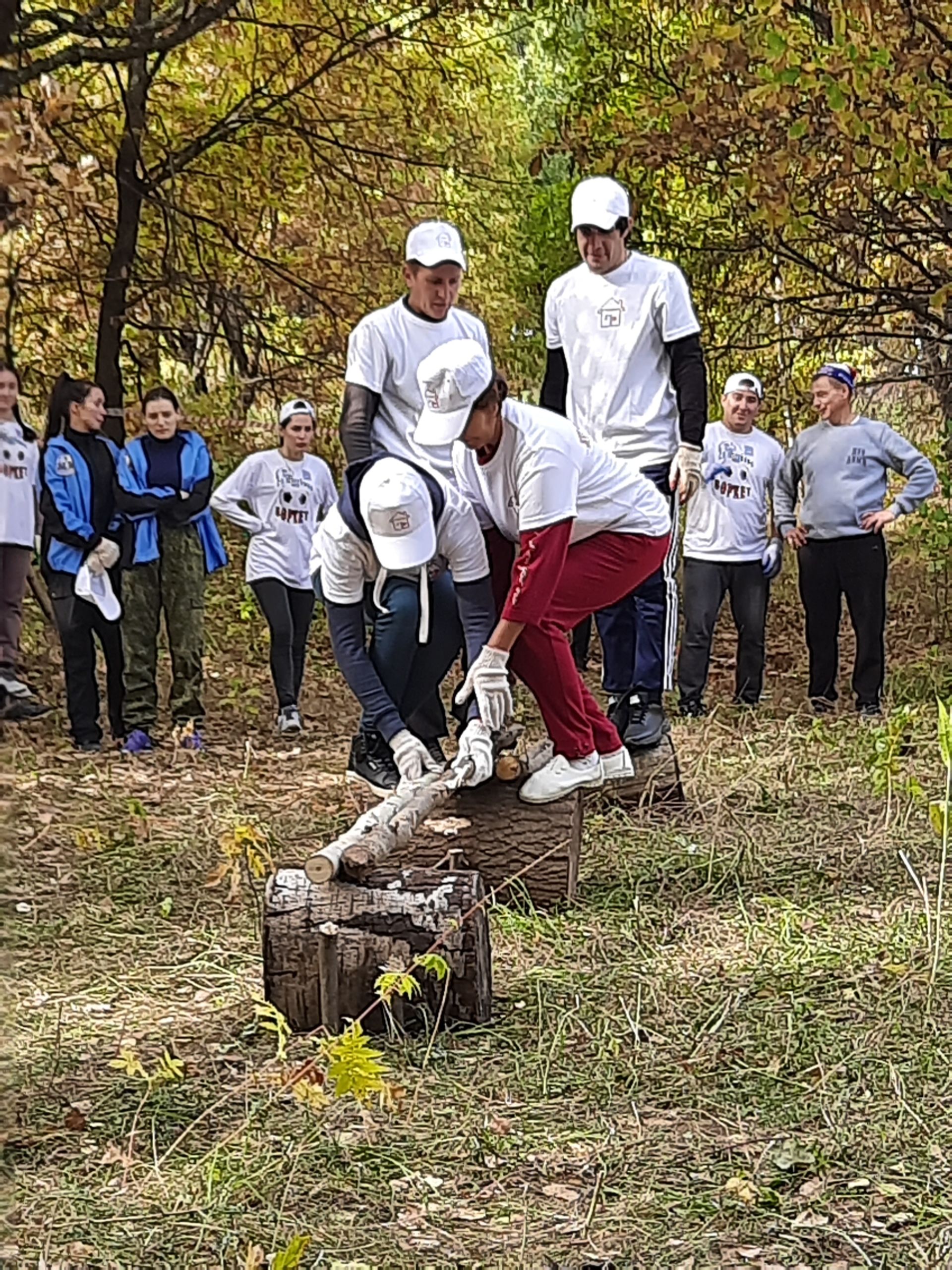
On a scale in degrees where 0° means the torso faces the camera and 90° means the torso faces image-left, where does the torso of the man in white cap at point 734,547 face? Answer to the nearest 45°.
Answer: approximately 0°

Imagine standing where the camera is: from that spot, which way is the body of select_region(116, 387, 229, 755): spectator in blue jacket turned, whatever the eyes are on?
toward the camera

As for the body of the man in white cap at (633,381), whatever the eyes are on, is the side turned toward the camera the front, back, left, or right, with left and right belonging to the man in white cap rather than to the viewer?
front

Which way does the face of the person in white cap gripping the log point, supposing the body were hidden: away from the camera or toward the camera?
toward the camera

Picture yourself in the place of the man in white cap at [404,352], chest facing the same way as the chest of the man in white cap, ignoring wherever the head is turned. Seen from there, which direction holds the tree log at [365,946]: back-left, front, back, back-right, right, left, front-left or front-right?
front-right

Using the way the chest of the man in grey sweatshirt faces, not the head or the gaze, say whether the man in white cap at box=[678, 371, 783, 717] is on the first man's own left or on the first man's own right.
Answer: on the first man's own right

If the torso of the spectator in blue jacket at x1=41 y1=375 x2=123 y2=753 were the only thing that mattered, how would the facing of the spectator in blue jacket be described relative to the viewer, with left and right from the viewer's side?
facing the viewer and to the right of the viewer

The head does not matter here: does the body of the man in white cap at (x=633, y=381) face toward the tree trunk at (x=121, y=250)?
no

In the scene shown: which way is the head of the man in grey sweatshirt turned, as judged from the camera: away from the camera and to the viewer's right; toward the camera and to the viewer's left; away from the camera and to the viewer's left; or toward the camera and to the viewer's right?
toward the camera and to the viewer's left

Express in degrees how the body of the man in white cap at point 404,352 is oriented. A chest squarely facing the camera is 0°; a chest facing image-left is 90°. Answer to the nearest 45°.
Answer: approximately 315°

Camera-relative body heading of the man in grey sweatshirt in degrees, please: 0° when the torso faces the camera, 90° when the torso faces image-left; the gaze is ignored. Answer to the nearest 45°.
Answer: approximately 0°

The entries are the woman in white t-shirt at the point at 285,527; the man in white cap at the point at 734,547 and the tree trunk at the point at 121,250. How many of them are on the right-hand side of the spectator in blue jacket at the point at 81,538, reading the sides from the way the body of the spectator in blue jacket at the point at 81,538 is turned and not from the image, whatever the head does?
0

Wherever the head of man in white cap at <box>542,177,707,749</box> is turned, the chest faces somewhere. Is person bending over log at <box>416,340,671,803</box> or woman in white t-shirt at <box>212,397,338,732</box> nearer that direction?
the person bending over log

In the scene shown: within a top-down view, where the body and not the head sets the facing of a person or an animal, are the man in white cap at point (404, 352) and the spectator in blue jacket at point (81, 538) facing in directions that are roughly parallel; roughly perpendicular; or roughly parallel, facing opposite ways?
roughly parallel
